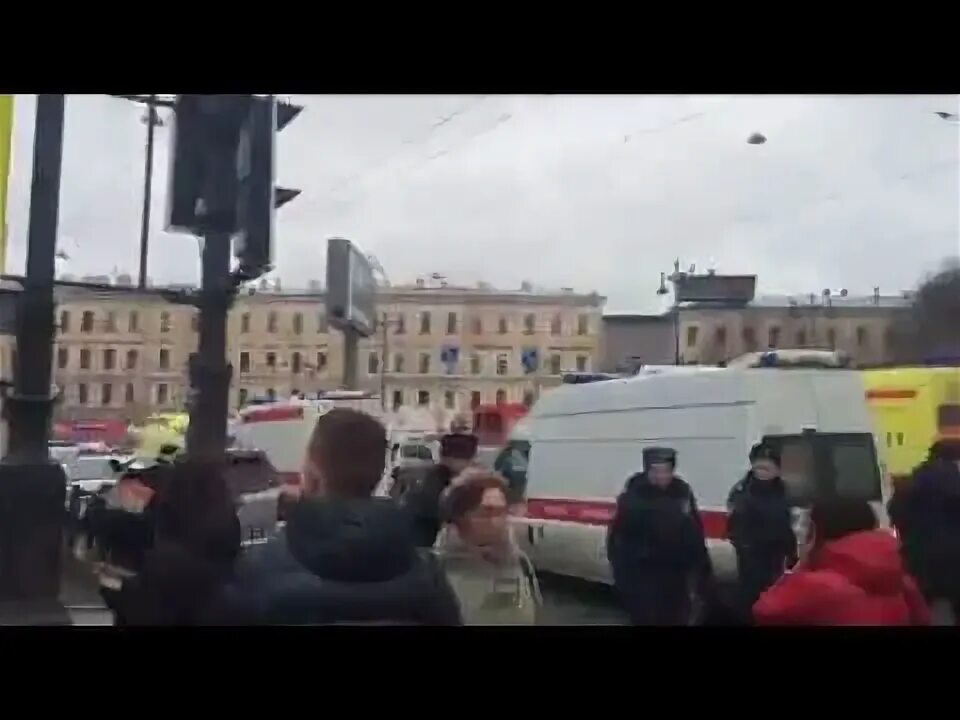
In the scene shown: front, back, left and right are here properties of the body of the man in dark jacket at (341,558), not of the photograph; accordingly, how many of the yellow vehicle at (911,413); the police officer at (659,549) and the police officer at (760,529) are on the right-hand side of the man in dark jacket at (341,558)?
3

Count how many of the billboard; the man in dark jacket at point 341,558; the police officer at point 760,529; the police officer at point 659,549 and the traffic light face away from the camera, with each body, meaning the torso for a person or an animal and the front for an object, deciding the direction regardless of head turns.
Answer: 1

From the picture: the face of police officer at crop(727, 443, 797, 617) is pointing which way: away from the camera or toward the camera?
toward the camera

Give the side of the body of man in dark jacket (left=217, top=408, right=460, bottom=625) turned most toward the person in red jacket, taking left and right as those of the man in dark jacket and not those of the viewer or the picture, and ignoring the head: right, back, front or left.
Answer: right

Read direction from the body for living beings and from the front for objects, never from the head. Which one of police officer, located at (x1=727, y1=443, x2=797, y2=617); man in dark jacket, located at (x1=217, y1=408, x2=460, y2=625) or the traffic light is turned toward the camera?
the police officer

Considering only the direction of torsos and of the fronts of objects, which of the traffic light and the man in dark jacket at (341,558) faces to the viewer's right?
the traffic light

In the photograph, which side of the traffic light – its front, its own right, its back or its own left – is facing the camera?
right

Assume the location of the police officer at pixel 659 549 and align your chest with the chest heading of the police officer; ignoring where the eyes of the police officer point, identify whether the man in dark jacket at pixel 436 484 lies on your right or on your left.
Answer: on your right

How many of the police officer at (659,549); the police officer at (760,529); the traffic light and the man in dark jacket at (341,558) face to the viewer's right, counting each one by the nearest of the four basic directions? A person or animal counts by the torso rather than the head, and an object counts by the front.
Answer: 1

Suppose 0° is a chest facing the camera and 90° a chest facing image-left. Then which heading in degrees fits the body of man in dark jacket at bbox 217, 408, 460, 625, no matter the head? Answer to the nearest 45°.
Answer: approximately 180°

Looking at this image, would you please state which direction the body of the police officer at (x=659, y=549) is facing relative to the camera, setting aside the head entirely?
toward the camera

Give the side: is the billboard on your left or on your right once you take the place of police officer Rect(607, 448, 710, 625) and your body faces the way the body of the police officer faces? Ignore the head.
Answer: on your right

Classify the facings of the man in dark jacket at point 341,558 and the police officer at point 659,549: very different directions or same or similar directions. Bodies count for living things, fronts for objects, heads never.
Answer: very different directions

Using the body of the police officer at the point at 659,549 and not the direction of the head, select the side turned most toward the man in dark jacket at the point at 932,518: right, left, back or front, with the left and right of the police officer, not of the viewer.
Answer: left

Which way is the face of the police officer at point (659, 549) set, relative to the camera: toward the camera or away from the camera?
toward the camera
